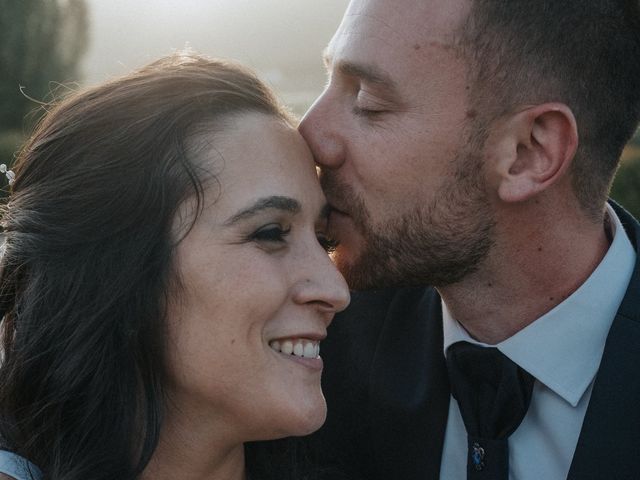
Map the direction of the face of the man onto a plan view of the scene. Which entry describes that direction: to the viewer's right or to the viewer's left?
to the viewer's left

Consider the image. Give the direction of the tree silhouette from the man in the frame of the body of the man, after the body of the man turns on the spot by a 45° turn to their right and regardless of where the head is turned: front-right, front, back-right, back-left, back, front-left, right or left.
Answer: front-right

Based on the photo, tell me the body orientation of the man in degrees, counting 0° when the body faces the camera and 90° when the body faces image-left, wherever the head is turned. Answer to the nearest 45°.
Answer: approximately 45°
